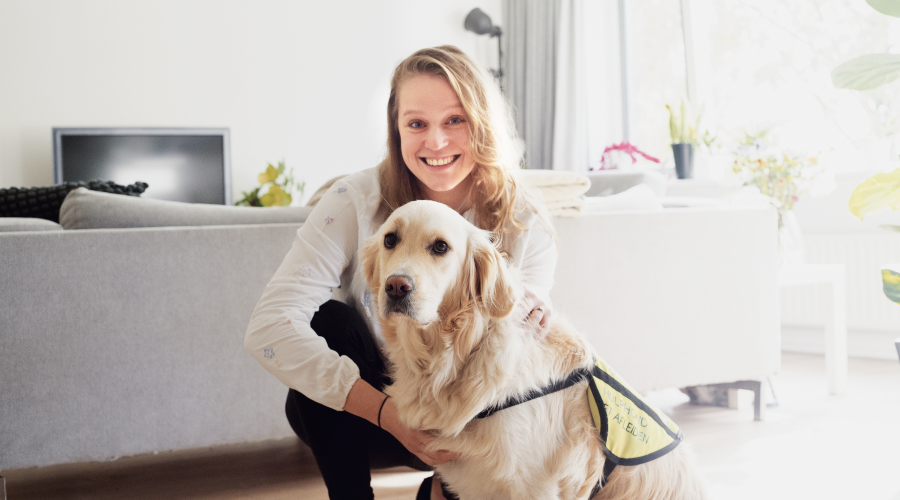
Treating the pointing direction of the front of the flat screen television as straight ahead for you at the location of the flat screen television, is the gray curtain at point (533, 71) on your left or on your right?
on your left

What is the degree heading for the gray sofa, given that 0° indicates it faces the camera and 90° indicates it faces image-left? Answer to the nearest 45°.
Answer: approximately 180°

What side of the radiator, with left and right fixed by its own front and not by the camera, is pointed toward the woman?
front

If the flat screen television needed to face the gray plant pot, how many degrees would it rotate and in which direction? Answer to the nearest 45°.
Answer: approximately 45° to its left

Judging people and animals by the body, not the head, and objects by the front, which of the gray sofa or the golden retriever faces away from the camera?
the gray sofa

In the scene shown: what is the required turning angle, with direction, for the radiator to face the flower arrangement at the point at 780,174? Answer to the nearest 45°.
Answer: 0° — it already faces it
